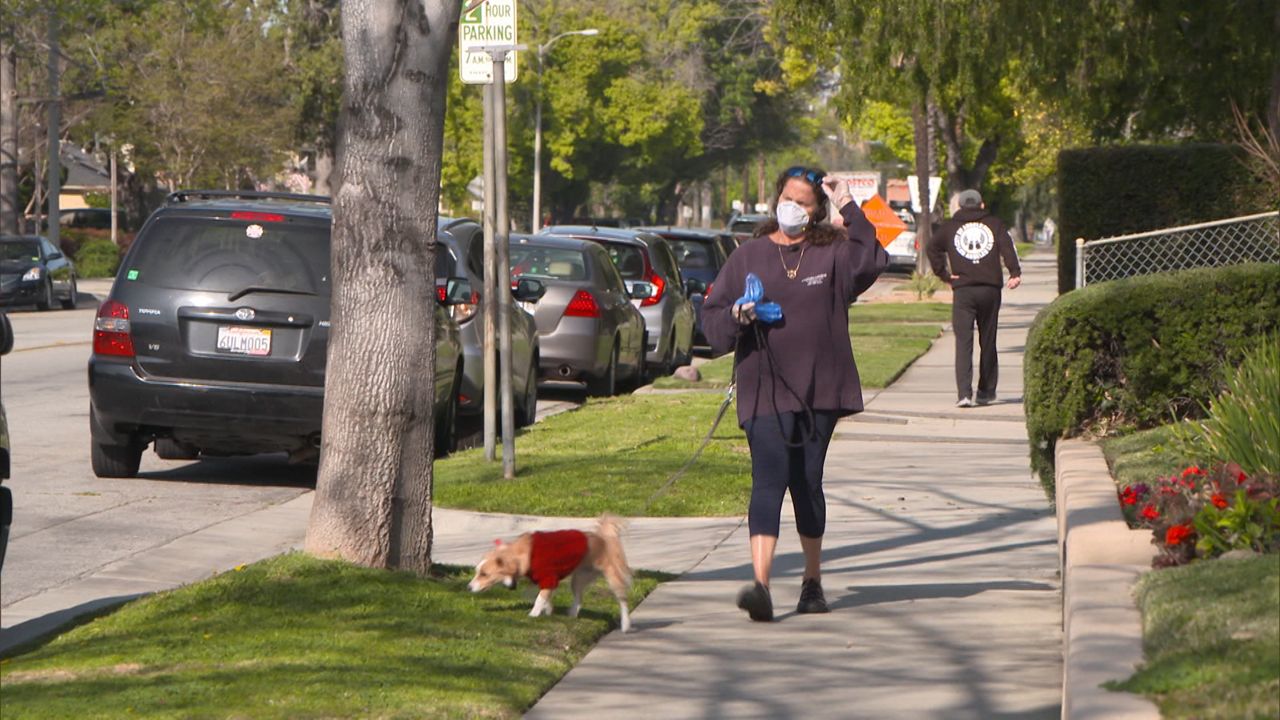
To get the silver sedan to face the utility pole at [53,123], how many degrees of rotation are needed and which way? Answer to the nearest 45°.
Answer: approximately 45° to its left

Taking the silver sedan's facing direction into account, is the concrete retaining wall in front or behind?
behind

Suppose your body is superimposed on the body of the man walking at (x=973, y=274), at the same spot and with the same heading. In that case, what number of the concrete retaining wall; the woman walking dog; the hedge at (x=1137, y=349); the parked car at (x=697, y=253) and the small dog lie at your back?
4

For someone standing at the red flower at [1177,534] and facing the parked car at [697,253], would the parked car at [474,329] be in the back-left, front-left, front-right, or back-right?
front-left

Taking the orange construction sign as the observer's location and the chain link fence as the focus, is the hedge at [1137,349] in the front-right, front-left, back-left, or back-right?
front-right

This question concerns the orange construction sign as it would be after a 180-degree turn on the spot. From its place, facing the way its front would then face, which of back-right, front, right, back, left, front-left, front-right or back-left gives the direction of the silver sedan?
back-left

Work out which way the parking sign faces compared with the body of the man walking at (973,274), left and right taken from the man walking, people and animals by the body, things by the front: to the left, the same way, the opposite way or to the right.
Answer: the opposite way

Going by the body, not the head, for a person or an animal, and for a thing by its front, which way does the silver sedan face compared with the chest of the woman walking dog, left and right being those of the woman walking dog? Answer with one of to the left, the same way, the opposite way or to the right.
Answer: the opposite way

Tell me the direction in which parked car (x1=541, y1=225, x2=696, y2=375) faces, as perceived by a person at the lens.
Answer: facing away from the viewer

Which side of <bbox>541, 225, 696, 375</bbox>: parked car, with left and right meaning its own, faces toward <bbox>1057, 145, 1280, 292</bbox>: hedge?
right

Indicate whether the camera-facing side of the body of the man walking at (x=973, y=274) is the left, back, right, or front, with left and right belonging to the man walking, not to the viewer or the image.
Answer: back

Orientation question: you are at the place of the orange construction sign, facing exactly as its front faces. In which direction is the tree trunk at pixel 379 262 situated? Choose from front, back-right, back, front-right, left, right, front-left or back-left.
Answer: front

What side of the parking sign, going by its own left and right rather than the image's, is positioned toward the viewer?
front

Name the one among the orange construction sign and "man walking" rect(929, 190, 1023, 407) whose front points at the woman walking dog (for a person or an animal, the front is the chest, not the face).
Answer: the orange construction sign

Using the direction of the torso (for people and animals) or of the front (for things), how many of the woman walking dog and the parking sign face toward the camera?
2

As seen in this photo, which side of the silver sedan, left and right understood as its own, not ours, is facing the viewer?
back

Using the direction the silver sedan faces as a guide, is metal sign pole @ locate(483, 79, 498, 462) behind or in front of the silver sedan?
behind
